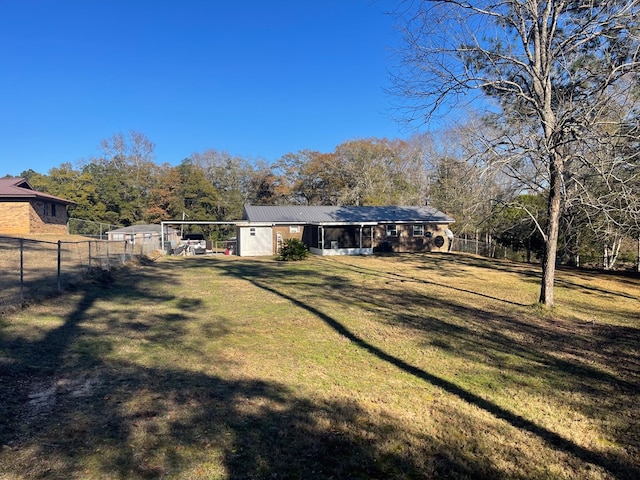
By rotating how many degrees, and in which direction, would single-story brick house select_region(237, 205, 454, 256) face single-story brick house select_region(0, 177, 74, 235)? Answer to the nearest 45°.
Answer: approximately 90° to its left

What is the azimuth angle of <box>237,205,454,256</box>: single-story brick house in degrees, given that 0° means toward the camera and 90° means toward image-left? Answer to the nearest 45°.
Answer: approximately 180°

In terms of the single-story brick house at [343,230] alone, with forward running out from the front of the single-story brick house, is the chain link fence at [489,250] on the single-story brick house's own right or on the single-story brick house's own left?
on the single-story brick house's own right

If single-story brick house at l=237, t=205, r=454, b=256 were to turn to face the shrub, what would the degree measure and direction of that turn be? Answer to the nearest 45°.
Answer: approximately 135° to its left
